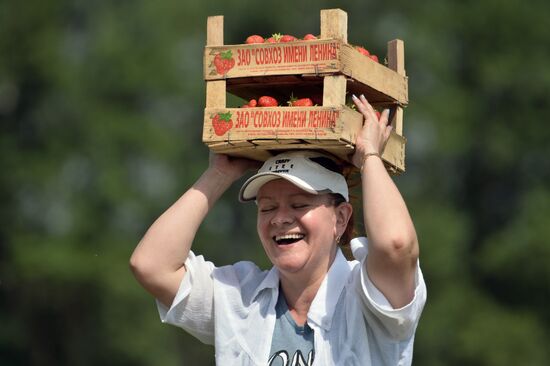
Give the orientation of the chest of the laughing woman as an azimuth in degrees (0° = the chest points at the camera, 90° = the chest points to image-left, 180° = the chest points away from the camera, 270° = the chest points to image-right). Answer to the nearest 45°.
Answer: approximately 45°

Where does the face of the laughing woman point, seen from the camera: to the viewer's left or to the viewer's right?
to the viewer's left
